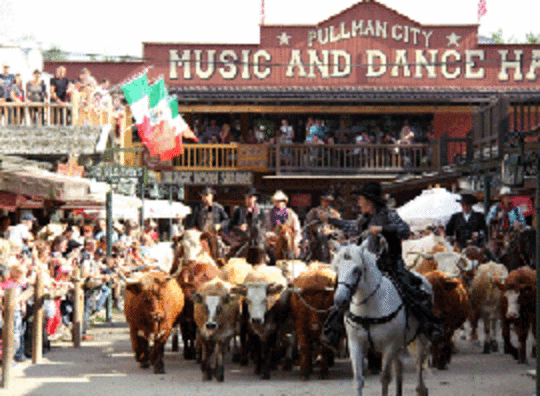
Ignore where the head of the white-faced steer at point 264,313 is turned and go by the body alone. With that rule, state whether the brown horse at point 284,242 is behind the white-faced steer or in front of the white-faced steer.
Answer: behind

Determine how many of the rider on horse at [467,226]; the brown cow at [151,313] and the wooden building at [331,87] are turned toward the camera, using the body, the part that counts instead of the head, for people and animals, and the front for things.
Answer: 3

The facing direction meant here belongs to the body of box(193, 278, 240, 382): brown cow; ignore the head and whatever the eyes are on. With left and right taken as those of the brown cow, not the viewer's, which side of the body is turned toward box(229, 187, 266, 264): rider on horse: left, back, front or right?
back

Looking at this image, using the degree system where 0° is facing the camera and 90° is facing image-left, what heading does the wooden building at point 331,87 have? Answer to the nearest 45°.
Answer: approximately 0°

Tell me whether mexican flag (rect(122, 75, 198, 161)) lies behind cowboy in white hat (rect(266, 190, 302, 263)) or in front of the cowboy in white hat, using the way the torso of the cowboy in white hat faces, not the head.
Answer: behind

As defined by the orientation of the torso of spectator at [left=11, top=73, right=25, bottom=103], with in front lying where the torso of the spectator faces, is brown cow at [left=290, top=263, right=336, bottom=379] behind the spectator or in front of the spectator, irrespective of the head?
in front

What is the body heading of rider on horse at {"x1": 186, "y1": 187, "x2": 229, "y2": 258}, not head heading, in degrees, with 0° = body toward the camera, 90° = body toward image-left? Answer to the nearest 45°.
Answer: approximately 0°
